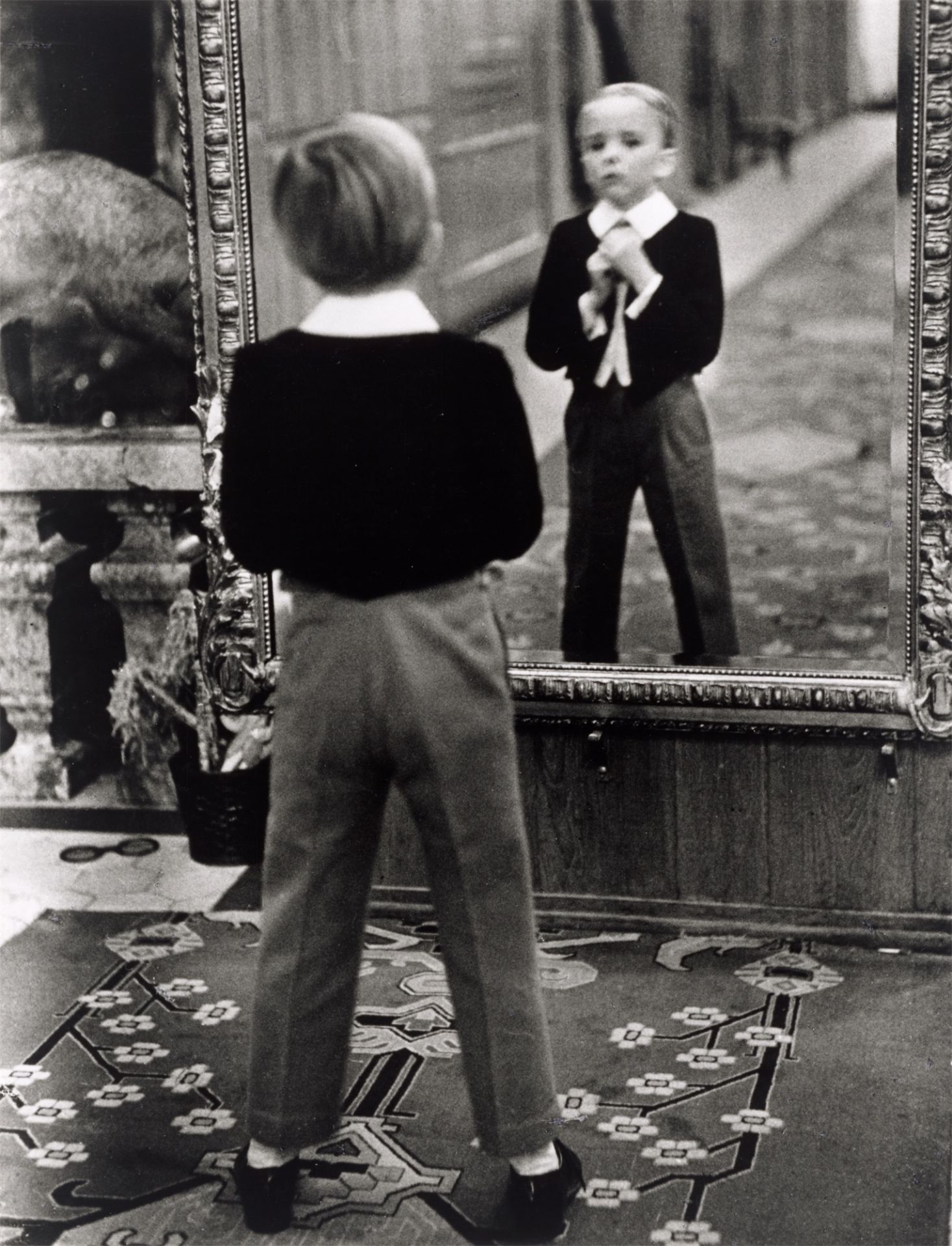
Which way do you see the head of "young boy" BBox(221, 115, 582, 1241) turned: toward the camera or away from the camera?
away from the camera

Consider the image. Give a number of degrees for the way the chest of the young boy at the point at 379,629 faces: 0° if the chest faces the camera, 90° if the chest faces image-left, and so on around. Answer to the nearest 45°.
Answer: approximately 180°

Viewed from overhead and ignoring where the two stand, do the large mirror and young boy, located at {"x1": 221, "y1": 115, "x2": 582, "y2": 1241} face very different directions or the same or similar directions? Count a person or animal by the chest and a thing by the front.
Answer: very different directions

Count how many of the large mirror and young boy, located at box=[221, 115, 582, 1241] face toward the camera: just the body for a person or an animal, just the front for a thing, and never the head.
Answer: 1

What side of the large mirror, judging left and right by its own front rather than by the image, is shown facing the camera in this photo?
front

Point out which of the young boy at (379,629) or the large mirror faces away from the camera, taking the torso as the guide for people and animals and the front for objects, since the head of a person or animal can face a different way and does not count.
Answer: the young boy

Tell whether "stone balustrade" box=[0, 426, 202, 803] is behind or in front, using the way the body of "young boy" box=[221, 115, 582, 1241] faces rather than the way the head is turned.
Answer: in front

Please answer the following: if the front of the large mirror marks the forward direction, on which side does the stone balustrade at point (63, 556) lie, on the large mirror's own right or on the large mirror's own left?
on the large mirror's own right

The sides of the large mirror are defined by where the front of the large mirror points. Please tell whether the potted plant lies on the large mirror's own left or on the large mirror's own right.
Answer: on the large mirror's own right

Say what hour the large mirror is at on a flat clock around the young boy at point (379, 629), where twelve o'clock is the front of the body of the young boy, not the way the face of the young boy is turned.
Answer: The large mirror is roughly at 1 o'clock from the young boy.
